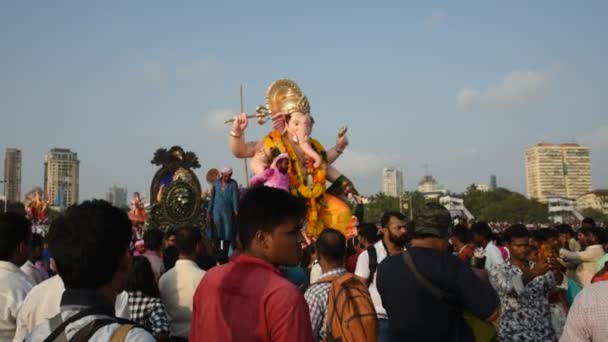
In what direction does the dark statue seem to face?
toward the camera

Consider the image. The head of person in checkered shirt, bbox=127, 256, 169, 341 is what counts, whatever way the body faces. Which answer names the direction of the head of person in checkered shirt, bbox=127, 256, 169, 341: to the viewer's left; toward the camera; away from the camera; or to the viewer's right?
away from the camera

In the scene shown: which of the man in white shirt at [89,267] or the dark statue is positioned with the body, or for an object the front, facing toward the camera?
the dark statue

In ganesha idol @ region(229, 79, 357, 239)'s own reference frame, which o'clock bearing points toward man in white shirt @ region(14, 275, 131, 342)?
The man in white shirt is roughly at 2 o'clock from the ganesha idol.

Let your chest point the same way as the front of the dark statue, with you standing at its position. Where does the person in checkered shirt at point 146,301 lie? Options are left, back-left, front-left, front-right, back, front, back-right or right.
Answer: front

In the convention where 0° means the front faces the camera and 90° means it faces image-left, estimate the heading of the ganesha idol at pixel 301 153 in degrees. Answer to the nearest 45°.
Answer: approximately 315°

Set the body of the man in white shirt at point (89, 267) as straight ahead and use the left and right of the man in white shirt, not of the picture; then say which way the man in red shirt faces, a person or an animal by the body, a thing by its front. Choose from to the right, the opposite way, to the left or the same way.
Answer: the same way

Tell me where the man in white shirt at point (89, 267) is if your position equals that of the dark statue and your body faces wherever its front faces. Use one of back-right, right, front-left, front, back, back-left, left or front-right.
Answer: front

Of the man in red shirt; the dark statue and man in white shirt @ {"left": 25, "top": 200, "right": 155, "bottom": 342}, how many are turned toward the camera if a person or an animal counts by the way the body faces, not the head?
1

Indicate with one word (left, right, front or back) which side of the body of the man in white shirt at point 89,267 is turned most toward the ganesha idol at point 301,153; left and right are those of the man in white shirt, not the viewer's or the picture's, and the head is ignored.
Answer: front

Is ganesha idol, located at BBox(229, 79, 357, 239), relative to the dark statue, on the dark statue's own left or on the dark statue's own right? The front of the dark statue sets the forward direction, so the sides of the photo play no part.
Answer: on the dark statue's own left

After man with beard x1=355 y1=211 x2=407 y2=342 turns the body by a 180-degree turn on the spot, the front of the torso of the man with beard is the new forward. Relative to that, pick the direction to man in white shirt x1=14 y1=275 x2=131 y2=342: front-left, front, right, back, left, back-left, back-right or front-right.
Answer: left

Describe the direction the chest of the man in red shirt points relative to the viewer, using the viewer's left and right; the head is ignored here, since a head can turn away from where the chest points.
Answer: facing away from the viewer and to the right of the viewer

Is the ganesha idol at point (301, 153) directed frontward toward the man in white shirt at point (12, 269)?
no

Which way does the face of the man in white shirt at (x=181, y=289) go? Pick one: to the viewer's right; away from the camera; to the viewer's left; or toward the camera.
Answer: away from the camera

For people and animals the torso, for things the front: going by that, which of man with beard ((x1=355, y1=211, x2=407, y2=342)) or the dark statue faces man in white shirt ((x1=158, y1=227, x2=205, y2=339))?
the dark statue

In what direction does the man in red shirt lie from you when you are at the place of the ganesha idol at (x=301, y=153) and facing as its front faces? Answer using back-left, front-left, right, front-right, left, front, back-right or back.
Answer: front-right

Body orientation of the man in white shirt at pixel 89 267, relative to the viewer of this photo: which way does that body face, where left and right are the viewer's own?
facing away from the viewer and to the right of the viewer
